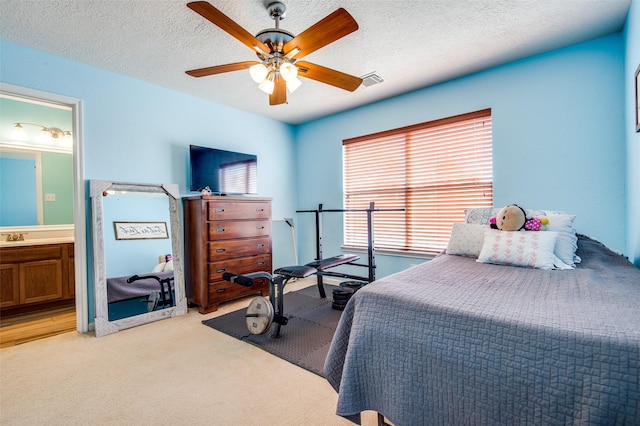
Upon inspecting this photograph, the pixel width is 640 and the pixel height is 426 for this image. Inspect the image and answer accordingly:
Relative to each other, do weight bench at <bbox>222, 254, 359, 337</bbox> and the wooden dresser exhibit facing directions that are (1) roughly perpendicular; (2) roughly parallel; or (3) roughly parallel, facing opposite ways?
roughly perpendicular

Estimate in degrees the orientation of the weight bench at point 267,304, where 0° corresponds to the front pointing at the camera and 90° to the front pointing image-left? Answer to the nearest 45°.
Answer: approximately 45°

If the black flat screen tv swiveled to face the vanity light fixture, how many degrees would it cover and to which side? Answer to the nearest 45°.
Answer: approximately 135° to its right

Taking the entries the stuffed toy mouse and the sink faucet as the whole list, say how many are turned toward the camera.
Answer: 2

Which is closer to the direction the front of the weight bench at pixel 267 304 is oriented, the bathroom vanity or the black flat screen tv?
the bathroom vanity

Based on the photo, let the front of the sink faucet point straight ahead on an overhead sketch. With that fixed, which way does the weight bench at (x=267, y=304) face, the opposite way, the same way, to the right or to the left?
to the right

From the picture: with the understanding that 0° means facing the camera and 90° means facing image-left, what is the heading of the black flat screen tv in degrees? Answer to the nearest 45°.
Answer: approximately 315°

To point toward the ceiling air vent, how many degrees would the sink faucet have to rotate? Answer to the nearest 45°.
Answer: approximately 45° to its left
